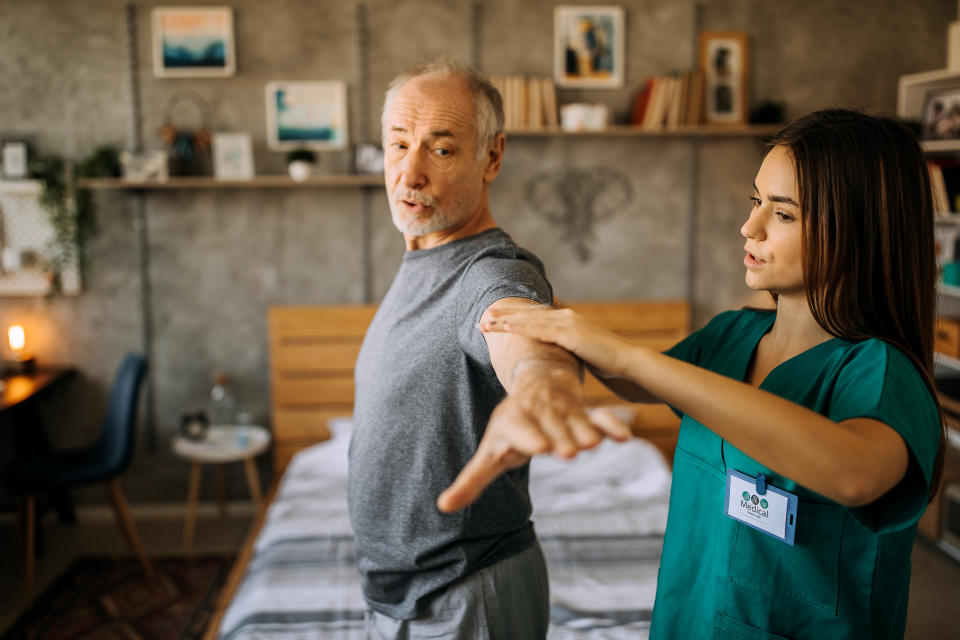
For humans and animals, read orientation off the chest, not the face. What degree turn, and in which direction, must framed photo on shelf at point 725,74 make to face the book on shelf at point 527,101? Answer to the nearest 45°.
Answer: approximately 45° to its right

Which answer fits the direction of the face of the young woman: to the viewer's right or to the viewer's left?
to the viewer's left

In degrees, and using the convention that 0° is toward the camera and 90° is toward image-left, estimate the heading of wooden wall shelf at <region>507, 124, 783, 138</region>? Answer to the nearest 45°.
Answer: approximately 0°
